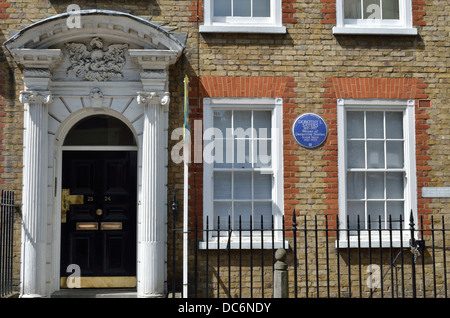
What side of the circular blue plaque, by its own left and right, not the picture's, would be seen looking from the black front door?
right

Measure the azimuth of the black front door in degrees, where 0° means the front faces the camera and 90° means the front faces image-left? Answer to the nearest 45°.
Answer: approximately 0°

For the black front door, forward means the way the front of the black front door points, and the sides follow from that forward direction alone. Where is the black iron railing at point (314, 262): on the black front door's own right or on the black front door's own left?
on the black front door's own left

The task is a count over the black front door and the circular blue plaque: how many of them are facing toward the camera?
2

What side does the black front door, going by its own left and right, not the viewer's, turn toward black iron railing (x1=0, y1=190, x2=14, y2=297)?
right

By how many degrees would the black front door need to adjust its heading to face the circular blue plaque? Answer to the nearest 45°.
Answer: approximately 90° to its left

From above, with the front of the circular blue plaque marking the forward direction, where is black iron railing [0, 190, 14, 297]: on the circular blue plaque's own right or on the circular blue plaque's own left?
on the circular blue plaque's own right
